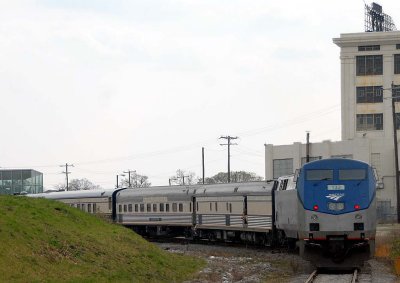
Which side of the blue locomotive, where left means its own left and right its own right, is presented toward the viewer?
front

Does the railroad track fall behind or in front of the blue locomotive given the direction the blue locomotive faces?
in front

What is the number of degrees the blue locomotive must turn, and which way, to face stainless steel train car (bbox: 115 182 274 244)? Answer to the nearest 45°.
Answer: approximately 180°

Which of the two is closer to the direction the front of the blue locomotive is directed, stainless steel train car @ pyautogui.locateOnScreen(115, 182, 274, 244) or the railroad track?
the railroad track
